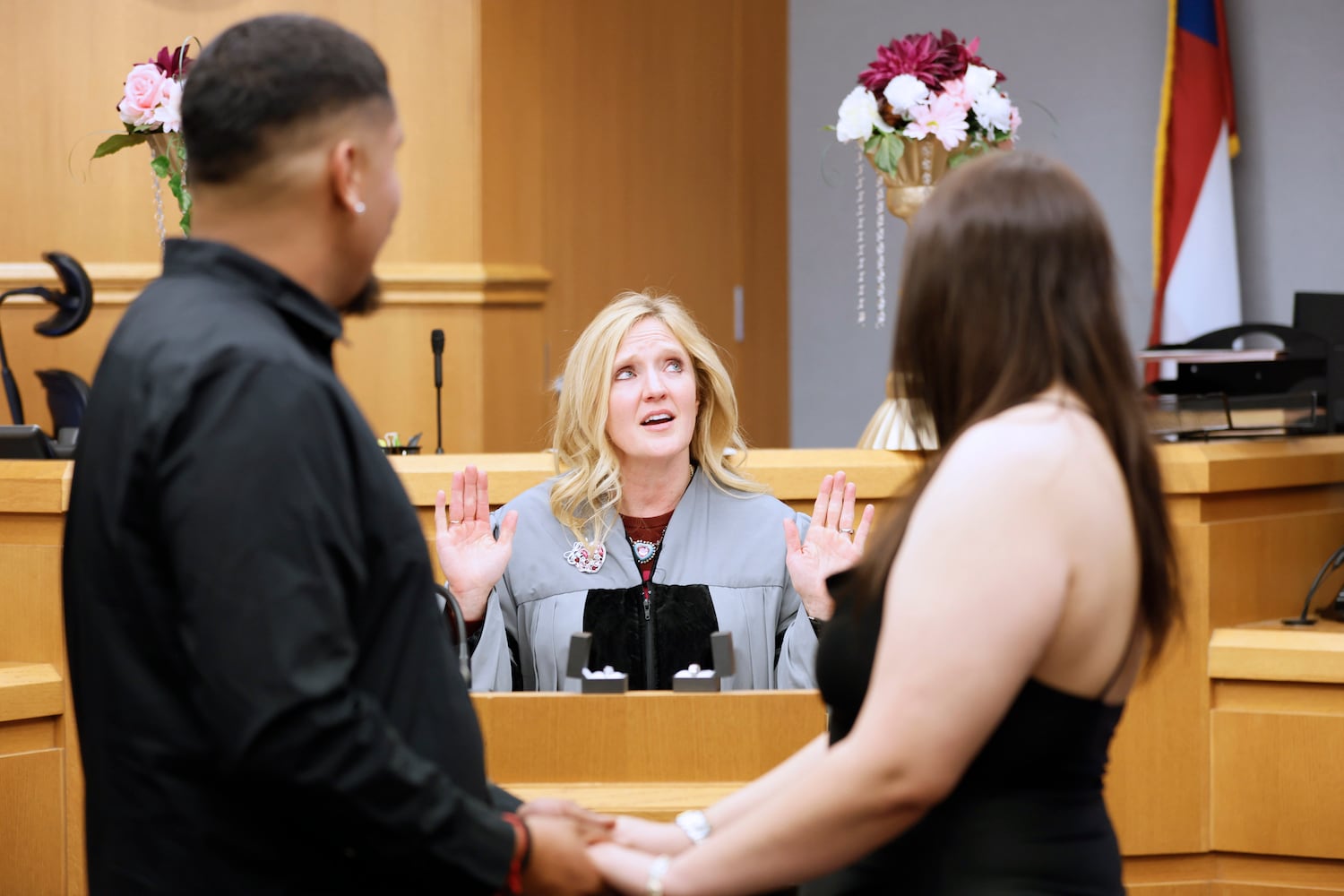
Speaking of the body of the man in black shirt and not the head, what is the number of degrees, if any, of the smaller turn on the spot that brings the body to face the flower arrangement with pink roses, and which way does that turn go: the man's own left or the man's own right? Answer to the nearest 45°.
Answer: approximately 45° to the man's own left

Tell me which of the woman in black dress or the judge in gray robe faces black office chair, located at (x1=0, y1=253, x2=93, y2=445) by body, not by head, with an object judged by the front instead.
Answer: the woman in black dress

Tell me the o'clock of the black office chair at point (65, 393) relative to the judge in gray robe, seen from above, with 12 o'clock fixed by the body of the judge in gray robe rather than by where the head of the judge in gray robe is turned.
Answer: The black office chair is roughly at 4 o'clock from the judge in gray robe.

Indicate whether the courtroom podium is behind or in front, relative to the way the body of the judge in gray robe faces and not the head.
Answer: in front

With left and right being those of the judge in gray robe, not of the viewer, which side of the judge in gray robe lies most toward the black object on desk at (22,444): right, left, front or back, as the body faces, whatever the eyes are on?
right

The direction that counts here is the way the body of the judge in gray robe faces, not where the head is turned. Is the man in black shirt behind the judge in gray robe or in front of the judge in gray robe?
in front

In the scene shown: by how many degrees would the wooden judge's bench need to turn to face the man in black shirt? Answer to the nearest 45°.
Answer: approximately 45° to its right

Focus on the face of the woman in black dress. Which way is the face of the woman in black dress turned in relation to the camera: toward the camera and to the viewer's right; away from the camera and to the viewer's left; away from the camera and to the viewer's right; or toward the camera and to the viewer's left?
away from the camera and to the viewer's left

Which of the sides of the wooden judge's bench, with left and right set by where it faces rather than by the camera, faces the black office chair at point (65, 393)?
right

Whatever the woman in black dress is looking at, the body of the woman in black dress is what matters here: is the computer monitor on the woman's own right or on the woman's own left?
on the woman's own right

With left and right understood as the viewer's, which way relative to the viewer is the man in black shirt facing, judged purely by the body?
facing away from the viewer and to the right of the viewer
